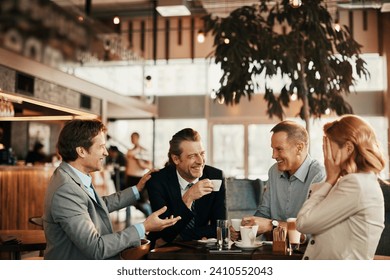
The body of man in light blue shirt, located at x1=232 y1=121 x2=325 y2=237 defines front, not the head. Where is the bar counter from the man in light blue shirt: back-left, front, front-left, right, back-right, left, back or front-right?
right

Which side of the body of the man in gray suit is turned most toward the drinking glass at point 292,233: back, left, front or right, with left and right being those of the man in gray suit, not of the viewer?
front

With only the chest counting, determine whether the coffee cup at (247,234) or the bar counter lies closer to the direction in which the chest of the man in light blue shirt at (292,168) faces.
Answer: the coffee cup

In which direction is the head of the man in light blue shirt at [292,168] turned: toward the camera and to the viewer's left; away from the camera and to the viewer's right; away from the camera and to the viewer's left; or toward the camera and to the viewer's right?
toward the camera and to the viewer's left

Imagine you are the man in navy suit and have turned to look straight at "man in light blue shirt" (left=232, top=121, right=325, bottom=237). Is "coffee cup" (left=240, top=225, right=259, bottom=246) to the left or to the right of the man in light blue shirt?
right

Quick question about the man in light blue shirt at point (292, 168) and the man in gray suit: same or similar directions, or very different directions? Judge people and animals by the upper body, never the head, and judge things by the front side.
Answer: very different directions

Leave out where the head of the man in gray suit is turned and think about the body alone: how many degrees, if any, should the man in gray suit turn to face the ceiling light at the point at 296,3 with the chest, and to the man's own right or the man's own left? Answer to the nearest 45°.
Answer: approximately 45° to the man's own left

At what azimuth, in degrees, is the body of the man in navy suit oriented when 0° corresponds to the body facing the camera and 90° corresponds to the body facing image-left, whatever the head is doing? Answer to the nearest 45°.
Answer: approximately 315°

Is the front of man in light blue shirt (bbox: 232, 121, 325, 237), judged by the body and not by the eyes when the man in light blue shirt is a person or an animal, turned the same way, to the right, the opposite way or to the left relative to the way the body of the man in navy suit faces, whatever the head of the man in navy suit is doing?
to the right

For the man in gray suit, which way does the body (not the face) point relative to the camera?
to the viewer's right

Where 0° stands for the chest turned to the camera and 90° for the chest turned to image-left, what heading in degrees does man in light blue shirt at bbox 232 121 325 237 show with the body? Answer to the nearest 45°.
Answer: approximately 45°

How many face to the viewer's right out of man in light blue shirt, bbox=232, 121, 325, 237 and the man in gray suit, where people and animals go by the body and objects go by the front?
1

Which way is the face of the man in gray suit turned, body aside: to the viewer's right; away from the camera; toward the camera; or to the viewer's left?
to the viewer's right

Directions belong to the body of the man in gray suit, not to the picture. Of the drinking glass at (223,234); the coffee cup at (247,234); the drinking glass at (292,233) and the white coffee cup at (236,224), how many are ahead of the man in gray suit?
4

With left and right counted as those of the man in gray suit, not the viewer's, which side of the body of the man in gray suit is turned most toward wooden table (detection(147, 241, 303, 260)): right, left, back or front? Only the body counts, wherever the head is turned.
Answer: front

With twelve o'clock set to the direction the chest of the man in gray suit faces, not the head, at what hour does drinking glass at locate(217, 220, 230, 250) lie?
The drinking glass is roughly at 12 o'clock from the man in gray suit.

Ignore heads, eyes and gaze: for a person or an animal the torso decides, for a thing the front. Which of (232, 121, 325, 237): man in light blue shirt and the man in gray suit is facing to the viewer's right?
the man in gray suit
